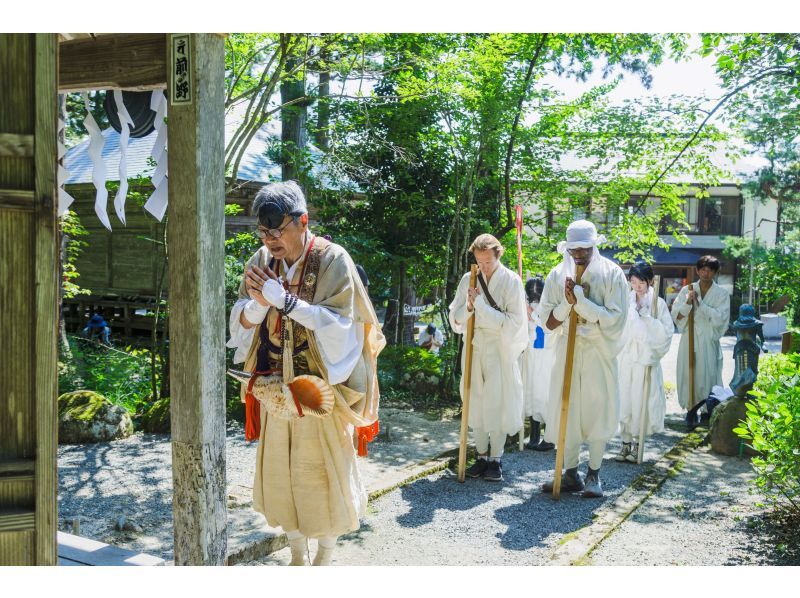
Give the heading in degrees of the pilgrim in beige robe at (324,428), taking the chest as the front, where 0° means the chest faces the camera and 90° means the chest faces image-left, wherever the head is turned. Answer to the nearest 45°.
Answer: approximately 45°

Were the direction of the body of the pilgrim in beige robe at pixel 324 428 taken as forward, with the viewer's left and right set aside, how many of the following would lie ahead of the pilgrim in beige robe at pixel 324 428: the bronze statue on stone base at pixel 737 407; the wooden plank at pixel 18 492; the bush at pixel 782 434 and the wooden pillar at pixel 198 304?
2

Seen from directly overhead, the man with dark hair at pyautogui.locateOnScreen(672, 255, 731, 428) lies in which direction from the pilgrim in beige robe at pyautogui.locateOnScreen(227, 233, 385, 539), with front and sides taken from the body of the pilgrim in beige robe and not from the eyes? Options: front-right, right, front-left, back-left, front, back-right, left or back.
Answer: back

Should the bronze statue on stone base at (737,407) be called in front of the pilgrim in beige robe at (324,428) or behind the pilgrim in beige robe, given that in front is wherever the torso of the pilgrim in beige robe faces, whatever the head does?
behind

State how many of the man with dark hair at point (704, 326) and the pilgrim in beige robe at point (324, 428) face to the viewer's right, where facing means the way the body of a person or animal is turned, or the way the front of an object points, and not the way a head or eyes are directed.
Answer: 0

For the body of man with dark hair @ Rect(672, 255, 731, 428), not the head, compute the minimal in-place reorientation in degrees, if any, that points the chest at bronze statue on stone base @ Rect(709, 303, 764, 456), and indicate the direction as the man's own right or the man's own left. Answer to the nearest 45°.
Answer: approximately 45° to the man's own left

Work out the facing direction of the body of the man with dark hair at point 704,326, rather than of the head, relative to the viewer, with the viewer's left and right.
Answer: facing the viewer and to the left of the viewer

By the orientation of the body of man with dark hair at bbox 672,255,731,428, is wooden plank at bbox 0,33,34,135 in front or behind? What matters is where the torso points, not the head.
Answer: in front

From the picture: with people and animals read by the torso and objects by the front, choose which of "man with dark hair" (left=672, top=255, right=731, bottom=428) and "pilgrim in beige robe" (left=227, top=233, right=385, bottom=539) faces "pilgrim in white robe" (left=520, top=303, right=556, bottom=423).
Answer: the man with dark hair

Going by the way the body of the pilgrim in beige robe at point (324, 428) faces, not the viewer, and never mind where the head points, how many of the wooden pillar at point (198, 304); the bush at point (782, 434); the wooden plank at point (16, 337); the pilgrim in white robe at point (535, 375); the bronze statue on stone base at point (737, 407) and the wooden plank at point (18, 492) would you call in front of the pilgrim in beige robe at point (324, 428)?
3

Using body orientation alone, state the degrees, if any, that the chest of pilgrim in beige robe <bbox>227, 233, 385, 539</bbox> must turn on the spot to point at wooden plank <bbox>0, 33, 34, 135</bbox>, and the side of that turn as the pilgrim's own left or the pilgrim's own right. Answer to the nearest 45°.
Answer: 0° — they already face it

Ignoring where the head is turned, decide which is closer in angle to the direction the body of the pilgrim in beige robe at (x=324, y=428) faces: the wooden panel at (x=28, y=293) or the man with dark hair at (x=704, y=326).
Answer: the wooden panel

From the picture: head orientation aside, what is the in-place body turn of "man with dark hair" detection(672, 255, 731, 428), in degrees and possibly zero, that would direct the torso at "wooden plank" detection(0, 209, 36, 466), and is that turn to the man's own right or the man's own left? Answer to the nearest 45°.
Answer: approximately 45° to the man's own left

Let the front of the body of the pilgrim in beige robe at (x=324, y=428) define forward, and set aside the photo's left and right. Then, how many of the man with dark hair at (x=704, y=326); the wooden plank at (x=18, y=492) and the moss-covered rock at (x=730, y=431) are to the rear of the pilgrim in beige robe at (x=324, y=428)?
2
